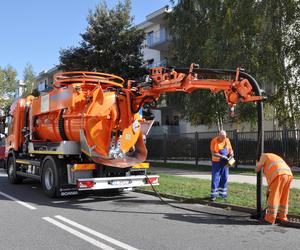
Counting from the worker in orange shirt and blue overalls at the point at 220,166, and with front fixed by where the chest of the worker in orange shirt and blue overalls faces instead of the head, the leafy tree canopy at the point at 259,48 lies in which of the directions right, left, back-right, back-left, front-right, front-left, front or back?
back-left

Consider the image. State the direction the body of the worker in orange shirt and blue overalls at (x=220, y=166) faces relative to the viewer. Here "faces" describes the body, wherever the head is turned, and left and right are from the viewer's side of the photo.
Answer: facing the viewer and to the right of the viewer

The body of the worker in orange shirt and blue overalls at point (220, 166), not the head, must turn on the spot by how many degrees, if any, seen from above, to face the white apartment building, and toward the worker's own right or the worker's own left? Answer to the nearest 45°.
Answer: approximately 135° to the worker's own left

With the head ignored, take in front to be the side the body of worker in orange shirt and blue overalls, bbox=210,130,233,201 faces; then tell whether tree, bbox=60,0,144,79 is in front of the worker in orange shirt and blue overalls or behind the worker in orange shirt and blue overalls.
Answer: behind

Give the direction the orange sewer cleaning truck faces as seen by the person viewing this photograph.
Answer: facing away from the viewer and to the left of the viewer

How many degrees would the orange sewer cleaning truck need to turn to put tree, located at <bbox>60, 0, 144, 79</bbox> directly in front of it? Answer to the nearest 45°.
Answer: approximately 45° to its right

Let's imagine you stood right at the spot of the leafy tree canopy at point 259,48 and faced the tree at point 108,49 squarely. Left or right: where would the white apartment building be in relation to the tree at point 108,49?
right

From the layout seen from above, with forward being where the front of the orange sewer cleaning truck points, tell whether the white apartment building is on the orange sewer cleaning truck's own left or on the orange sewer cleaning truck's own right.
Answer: on the orange sewer cleaning truck's own right

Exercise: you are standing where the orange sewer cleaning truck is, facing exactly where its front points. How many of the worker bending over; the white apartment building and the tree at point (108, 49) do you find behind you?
1

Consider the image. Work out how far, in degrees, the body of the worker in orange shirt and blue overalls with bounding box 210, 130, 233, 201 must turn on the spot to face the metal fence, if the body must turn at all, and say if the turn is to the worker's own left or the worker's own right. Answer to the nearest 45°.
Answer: approximately 135° to the worker's own left

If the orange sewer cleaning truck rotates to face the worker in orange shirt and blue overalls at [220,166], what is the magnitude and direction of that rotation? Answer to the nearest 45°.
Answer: approximately 135° to its right

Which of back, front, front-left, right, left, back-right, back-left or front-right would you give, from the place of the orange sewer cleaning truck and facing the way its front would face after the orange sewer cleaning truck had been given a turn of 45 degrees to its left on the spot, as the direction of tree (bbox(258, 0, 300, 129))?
back-right

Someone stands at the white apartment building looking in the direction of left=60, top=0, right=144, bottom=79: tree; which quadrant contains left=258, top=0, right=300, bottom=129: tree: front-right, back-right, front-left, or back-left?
front-left
